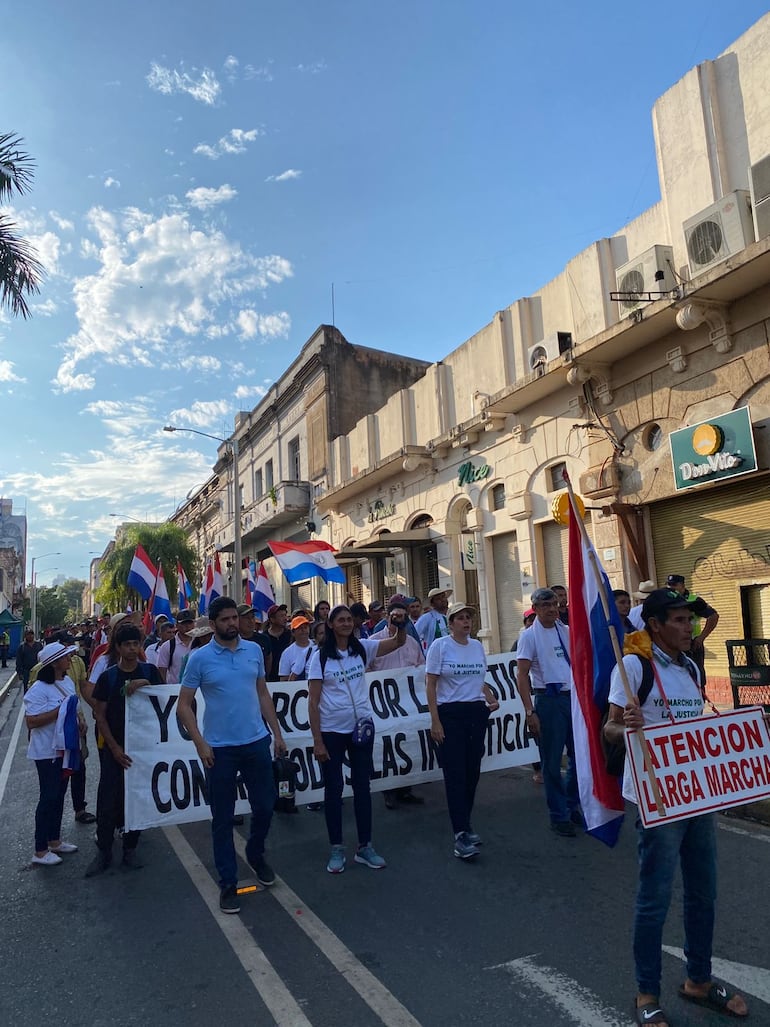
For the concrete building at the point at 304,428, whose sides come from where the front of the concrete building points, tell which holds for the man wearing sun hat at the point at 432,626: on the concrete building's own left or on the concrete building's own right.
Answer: on the concrete building's own left

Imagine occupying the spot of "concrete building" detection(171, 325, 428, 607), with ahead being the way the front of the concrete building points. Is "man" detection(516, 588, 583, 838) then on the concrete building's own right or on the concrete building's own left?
on the concrete building's own left

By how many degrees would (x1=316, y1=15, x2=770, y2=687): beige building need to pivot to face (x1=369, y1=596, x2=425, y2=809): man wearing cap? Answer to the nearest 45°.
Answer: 0° — it already faces them

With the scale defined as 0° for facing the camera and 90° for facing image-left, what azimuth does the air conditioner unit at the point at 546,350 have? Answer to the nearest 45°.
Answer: approximately 45°

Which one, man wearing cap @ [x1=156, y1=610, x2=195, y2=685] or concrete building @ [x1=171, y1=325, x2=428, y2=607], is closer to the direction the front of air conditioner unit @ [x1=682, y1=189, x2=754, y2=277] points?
the man wearing cap
